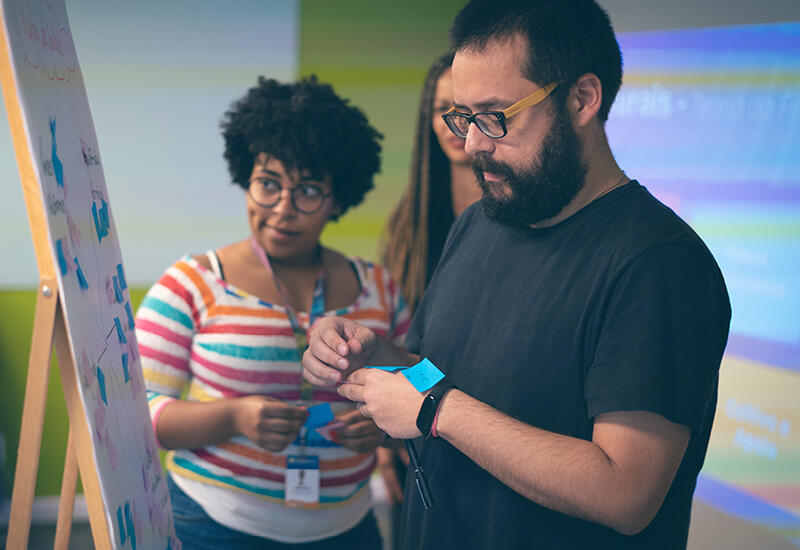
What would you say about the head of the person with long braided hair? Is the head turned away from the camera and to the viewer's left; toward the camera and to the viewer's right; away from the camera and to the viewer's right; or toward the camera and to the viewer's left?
toward the camera and to the viewer's left

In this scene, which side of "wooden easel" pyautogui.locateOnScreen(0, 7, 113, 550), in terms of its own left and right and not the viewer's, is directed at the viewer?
right

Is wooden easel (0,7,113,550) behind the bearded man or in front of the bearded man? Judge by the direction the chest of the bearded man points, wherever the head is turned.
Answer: in front

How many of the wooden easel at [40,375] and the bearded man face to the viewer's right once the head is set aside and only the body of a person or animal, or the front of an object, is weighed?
1

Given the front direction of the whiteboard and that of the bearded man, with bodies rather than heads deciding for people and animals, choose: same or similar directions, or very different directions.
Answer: very different directions

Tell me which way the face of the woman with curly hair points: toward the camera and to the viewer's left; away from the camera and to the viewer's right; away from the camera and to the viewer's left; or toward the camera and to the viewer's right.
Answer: toward the camera and to the viewer's right

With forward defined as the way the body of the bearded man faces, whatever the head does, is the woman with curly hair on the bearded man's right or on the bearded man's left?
on the bearded man's right

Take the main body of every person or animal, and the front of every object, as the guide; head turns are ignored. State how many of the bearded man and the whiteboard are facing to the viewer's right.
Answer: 1

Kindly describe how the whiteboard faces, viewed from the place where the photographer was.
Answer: facing to the right of the viewer

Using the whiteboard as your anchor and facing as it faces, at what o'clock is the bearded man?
The bearded man is roughly at 1 o'clock from the whiteboard.

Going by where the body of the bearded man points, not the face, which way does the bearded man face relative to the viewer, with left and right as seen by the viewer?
facing the viewer and to the left of the viewer

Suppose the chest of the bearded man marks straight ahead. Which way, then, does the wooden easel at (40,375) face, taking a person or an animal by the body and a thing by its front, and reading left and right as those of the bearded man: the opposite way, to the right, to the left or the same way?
the opposite way

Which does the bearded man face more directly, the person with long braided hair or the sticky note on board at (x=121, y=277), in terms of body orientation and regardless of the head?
the sticky note on board
